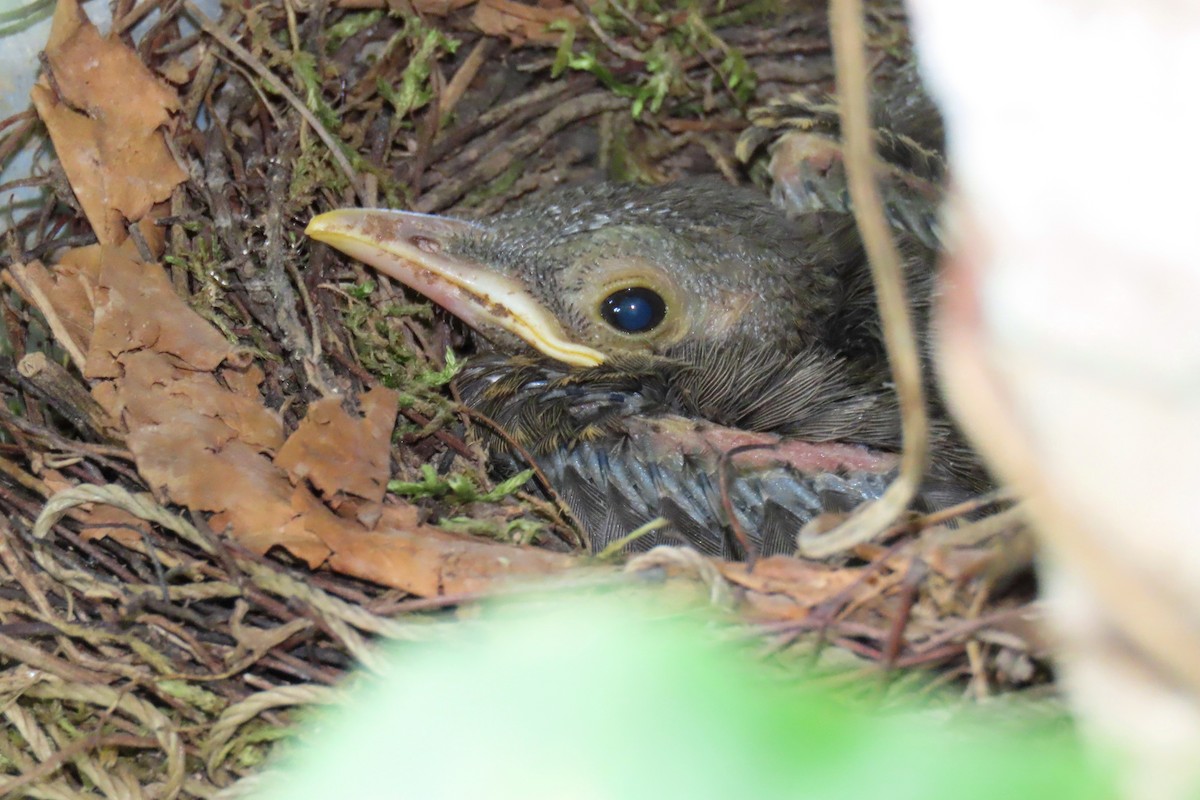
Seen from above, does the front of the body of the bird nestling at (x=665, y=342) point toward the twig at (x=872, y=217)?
no

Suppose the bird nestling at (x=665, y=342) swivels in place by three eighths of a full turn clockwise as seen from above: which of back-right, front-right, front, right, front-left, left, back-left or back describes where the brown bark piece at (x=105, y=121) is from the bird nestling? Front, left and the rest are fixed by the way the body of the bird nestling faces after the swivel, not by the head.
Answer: back-left

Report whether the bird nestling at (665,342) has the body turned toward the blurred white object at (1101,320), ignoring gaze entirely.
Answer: no

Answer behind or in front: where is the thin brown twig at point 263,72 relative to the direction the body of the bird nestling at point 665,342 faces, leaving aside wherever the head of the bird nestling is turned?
in front

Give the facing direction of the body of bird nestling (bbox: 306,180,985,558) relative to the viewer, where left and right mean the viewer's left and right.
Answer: facing to the left of the viewer

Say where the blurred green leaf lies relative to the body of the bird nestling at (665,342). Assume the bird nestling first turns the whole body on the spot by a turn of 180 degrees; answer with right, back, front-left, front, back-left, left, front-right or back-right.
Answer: right

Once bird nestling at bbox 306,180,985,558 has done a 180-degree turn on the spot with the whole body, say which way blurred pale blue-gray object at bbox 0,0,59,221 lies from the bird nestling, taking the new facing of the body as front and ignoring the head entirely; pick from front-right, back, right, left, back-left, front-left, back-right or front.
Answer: back
